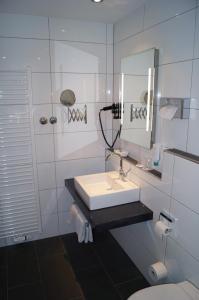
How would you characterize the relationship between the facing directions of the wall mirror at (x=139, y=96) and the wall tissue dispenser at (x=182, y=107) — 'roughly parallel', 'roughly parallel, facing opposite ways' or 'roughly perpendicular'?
roughly parallel

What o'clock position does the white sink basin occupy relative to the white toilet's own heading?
The white sink basin is roughly at 3 o'clock from the white toilet.

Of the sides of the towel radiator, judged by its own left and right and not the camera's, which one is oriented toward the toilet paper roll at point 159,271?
front

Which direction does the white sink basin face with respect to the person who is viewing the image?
facing the viewer and to the left of the viewer

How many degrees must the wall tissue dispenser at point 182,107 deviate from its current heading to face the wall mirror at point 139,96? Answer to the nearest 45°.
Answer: approximately 90° to its right

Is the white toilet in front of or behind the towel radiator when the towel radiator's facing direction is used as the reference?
in front

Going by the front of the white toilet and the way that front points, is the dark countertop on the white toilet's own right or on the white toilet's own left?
on the white toilet's own right
